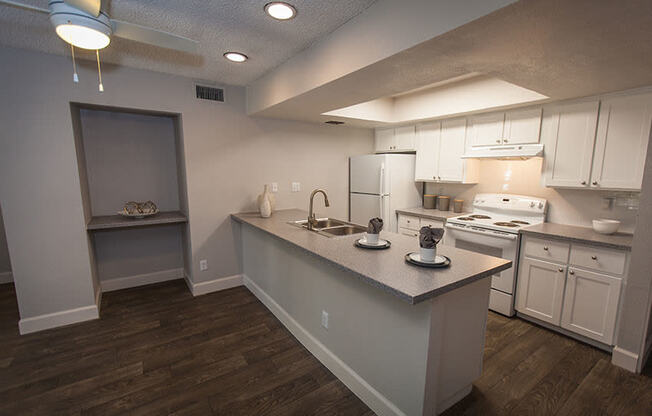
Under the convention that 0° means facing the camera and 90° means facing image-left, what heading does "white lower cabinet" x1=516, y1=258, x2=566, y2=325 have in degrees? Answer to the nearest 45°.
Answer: approximately 45°

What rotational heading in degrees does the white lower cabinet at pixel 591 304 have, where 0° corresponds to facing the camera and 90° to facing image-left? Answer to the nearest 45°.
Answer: approximately 45°

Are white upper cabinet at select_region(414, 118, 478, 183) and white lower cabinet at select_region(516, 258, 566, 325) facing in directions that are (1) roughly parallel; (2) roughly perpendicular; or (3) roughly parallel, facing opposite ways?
roughly parallel

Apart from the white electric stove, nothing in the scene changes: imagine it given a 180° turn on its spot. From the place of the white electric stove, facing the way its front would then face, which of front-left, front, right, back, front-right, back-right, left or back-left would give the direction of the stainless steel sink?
back

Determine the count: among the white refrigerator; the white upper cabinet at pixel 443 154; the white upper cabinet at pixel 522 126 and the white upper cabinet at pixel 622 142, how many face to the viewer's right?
0

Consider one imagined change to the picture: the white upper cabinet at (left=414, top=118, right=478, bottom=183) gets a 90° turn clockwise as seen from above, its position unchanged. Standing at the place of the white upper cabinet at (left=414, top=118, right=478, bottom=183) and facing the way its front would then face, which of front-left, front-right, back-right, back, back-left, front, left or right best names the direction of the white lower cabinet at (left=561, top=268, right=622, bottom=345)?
back

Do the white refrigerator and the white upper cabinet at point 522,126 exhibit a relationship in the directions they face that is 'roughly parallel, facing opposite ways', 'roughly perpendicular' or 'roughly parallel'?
roughly parallel

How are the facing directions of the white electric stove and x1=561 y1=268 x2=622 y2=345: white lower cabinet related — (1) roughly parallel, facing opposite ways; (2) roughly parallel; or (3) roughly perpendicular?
roughly parallel

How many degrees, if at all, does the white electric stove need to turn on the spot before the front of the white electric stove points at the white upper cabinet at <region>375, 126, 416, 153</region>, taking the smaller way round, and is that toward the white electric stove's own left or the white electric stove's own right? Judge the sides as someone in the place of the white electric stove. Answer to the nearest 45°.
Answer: approximately 90° to the white electric stove's own right

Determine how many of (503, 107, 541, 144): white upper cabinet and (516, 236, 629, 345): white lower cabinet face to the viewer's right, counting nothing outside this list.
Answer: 0

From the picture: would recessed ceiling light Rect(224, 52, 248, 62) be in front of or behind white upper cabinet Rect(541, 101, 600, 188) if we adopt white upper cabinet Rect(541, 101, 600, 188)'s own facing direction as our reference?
in front

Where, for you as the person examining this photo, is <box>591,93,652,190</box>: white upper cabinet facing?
facing the viewer and to the left of the viewer

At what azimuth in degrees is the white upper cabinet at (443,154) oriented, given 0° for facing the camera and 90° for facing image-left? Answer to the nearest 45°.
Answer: approximately 45°
